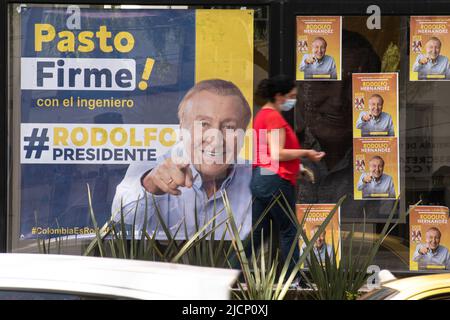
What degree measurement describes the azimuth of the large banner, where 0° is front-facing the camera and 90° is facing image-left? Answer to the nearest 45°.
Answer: approximately 0°

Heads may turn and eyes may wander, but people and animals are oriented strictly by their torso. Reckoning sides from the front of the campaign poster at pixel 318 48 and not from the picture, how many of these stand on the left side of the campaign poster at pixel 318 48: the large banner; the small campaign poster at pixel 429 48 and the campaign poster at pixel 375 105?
2

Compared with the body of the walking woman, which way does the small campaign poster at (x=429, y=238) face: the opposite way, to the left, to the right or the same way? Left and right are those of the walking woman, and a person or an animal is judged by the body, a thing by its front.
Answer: to the right

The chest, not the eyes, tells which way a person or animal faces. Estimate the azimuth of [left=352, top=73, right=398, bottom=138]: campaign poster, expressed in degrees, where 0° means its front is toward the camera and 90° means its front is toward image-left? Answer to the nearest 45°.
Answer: approximately 0°

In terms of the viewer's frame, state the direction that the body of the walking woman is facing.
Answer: to the viewer's right
